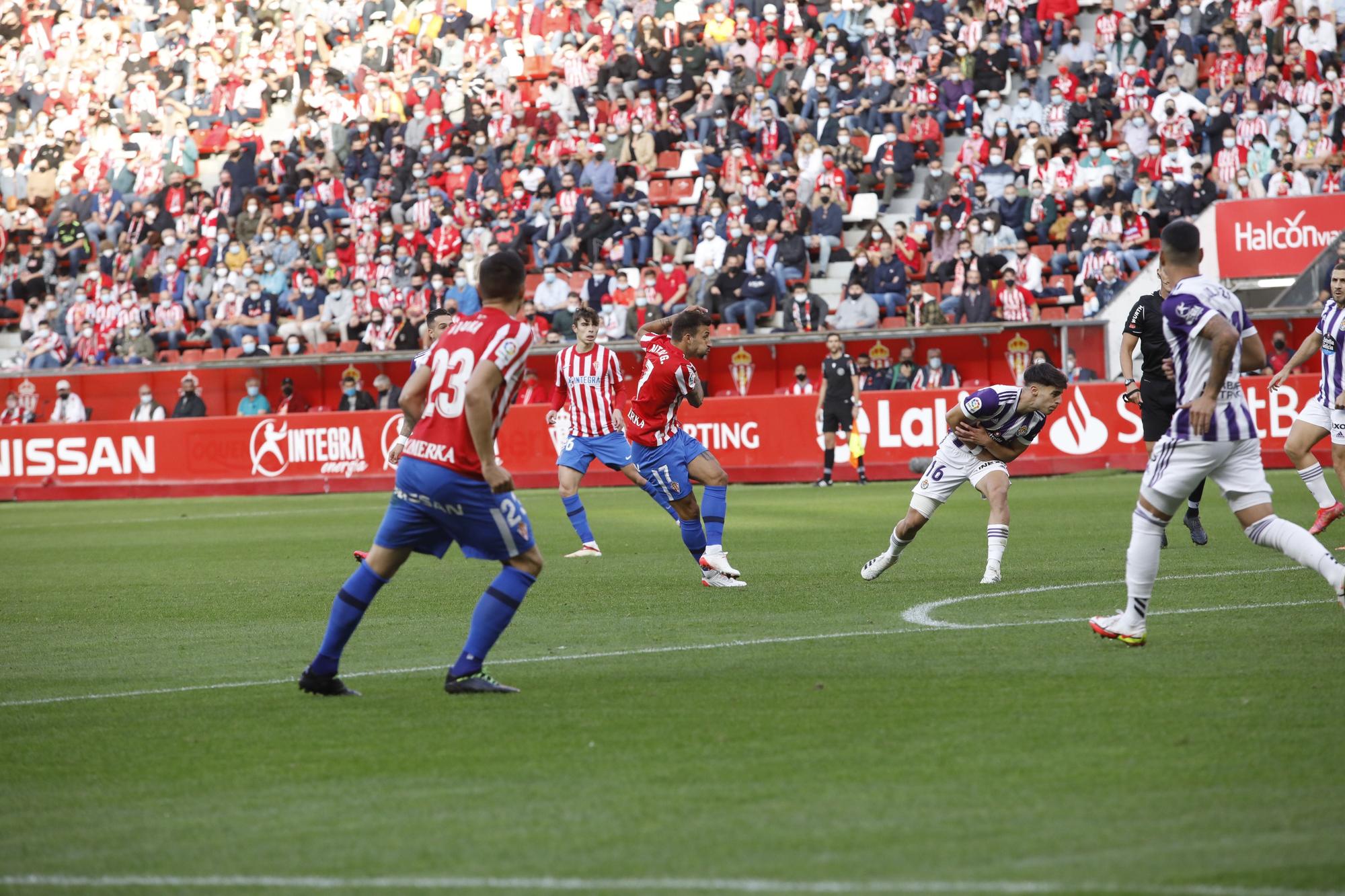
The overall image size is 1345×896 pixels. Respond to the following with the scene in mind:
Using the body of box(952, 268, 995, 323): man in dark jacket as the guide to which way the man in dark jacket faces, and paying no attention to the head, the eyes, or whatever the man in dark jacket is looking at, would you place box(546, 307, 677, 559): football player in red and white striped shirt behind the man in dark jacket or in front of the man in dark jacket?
in front

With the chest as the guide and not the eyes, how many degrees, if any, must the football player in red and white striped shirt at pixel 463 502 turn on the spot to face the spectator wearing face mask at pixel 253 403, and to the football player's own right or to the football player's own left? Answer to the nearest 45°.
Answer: approximately 45° to the football player's own left

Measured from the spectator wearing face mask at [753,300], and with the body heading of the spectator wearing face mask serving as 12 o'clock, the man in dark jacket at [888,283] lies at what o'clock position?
The man in dark jacket is roughly at 8 o'clock from the spectator wearing face mask.

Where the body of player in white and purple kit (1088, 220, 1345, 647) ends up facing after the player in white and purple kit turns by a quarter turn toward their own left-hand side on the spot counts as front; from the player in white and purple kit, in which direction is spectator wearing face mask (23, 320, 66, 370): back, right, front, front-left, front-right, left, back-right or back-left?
right

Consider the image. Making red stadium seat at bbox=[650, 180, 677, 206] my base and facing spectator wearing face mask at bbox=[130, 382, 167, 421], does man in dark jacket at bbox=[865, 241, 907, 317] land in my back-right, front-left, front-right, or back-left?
back-left

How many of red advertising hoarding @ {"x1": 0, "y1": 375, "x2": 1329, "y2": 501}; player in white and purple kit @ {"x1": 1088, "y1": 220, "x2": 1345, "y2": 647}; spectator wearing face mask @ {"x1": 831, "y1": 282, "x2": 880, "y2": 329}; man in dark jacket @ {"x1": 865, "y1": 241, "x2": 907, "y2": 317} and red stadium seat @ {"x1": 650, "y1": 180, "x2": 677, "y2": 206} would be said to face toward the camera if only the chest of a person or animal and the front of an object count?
4

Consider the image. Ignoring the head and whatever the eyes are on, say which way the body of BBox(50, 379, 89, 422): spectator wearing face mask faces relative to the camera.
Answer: toward the camera

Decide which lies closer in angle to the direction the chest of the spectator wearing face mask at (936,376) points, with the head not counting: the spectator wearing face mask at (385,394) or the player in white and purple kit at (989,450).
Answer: the player in white and purple kit

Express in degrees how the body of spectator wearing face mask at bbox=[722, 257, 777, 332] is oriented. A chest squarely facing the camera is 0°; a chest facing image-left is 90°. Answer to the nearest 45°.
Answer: approximately 45°

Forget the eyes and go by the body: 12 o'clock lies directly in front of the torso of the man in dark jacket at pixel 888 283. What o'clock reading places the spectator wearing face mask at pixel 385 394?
The spectator wearing face mask is roughly at 3 o'clock from the man in dark jacket.

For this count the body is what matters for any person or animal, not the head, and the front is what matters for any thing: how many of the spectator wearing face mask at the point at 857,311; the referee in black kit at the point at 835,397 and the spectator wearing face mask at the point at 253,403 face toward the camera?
3

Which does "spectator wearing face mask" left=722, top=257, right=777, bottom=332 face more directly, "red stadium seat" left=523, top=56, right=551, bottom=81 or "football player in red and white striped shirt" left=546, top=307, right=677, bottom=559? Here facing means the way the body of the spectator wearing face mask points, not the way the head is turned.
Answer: the football player in red and white striped shirt

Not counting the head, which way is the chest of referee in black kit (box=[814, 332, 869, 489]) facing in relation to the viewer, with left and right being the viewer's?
facing the viewer

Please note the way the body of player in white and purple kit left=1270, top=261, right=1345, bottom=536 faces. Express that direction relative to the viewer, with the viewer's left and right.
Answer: facing the viewer and to the left of the viewer

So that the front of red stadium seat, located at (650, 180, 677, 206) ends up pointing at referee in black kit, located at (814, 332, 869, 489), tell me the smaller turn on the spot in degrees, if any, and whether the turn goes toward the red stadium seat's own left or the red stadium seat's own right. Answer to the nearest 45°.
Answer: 0° — it already faces them

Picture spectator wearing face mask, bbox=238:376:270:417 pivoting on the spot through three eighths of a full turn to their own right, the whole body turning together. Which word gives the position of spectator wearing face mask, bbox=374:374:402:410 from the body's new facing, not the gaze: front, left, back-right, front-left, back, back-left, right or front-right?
back

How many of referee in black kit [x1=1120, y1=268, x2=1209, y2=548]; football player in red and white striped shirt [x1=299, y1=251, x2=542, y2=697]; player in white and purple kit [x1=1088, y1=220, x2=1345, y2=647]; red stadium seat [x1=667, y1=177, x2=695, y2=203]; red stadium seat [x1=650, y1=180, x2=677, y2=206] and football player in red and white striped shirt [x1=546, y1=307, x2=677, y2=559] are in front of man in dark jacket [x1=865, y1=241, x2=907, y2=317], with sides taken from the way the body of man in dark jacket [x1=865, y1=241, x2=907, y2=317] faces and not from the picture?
4
